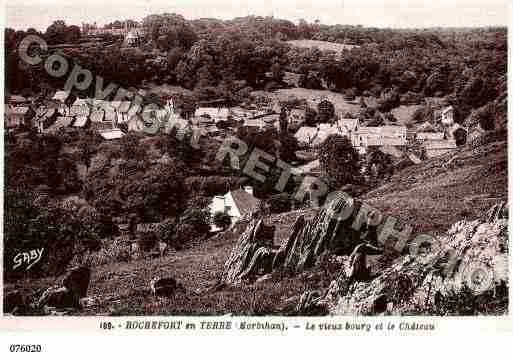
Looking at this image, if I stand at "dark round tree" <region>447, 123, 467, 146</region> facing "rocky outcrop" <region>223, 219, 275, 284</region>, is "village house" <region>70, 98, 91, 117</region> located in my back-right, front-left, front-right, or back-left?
front-right

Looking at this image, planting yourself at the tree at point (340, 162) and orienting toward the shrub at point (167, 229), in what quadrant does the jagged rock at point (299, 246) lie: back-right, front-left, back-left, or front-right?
front-left
